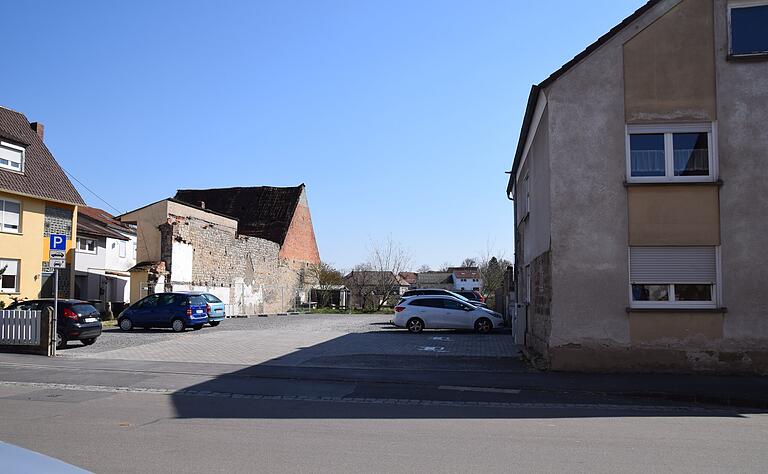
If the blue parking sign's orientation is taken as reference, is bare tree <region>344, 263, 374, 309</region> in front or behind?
behind

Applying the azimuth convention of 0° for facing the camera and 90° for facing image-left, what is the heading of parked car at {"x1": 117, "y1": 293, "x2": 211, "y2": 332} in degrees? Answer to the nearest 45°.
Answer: approximately 135°

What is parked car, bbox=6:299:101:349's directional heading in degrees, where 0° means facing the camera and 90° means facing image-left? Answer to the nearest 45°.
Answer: approximately 135°

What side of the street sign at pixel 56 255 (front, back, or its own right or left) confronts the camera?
front

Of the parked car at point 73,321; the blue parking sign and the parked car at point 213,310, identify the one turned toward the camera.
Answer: the blue parking sign

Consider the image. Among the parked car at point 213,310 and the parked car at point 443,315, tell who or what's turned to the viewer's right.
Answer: the parked car at point 443,315

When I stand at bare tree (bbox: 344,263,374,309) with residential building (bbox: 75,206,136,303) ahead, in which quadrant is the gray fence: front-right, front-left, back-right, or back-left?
front-left

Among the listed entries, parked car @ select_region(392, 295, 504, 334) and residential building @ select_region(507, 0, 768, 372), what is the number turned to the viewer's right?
1

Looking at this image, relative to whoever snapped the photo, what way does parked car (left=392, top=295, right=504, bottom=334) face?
facing to the right of the viewer

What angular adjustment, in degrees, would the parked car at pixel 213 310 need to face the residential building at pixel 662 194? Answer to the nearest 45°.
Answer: approximately 180°

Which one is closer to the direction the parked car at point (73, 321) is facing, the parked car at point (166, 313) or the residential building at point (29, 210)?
the residential building

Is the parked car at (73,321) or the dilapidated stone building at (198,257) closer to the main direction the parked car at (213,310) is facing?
the dilapidated stone building

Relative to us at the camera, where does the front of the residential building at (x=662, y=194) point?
facing the viewer
